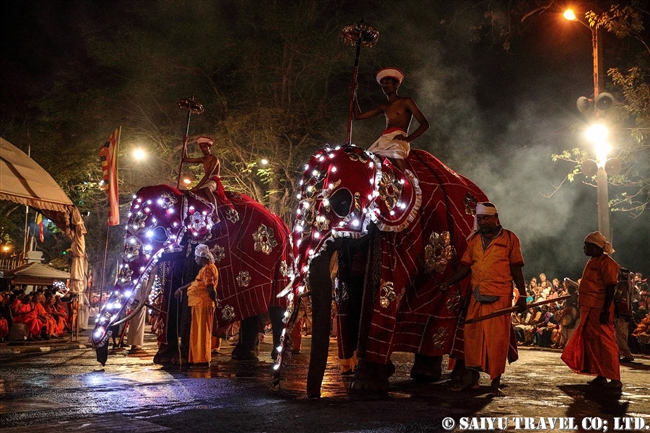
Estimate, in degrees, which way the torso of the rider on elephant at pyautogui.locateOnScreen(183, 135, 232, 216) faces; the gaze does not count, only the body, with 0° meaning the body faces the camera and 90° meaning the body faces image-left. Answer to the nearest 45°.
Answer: approximately 45°

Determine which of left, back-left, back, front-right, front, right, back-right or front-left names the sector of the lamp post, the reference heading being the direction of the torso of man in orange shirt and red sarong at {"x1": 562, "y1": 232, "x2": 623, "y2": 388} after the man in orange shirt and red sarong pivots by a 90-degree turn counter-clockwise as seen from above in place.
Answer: back

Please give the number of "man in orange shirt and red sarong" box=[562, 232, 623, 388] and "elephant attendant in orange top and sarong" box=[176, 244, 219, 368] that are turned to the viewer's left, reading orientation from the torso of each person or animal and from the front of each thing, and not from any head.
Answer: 2

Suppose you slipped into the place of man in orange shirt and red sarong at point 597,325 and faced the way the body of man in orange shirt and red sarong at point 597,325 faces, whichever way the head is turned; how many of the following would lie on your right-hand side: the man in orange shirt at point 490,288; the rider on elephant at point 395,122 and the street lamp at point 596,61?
1

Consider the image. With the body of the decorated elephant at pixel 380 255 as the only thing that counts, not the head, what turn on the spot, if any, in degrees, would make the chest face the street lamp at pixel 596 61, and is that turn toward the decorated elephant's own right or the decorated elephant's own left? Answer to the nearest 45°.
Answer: approximately 180°

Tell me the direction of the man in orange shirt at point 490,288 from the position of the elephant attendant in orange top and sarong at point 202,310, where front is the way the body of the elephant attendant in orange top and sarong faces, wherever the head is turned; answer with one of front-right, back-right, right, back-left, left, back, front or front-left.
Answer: back-left

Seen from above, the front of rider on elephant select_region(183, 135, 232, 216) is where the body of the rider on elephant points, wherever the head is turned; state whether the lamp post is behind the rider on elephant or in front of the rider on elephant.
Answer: behind

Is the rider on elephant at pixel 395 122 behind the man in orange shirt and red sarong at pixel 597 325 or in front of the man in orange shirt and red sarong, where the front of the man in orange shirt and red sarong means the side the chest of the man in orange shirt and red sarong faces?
in front

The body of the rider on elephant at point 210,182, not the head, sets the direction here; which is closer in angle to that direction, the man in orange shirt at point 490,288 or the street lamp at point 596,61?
the man in orange shirt

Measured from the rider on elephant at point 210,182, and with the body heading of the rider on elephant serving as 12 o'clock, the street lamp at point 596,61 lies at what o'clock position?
The street lamp is roughly at 7 o'clock from the rider on elephant.

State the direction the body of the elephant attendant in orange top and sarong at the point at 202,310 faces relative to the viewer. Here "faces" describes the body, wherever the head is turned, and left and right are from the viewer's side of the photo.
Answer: facing to the left of the viewer

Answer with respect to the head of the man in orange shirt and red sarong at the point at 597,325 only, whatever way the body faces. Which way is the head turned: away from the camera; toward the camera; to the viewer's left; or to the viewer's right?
to the viewer's left

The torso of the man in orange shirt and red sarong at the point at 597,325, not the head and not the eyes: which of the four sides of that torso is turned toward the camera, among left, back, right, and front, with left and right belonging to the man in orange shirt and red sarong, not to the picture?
left

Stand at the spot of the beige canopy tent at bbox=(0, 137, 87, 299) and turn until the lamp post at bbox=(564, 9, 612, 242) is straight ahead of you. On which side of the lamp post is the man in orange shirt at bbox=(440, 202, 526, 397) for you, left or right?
right

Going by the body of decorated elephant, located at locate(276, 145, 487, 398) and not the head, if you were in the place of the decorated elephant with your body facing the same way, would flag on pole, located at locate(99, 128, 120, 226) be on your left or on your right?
on your right

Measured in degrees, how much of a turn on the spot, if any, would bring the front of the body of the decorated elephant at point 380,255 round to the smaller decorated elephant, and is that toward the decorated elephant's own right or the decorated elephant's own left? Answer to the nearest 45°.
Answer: approximately 90° to the decorated elephant's own right
